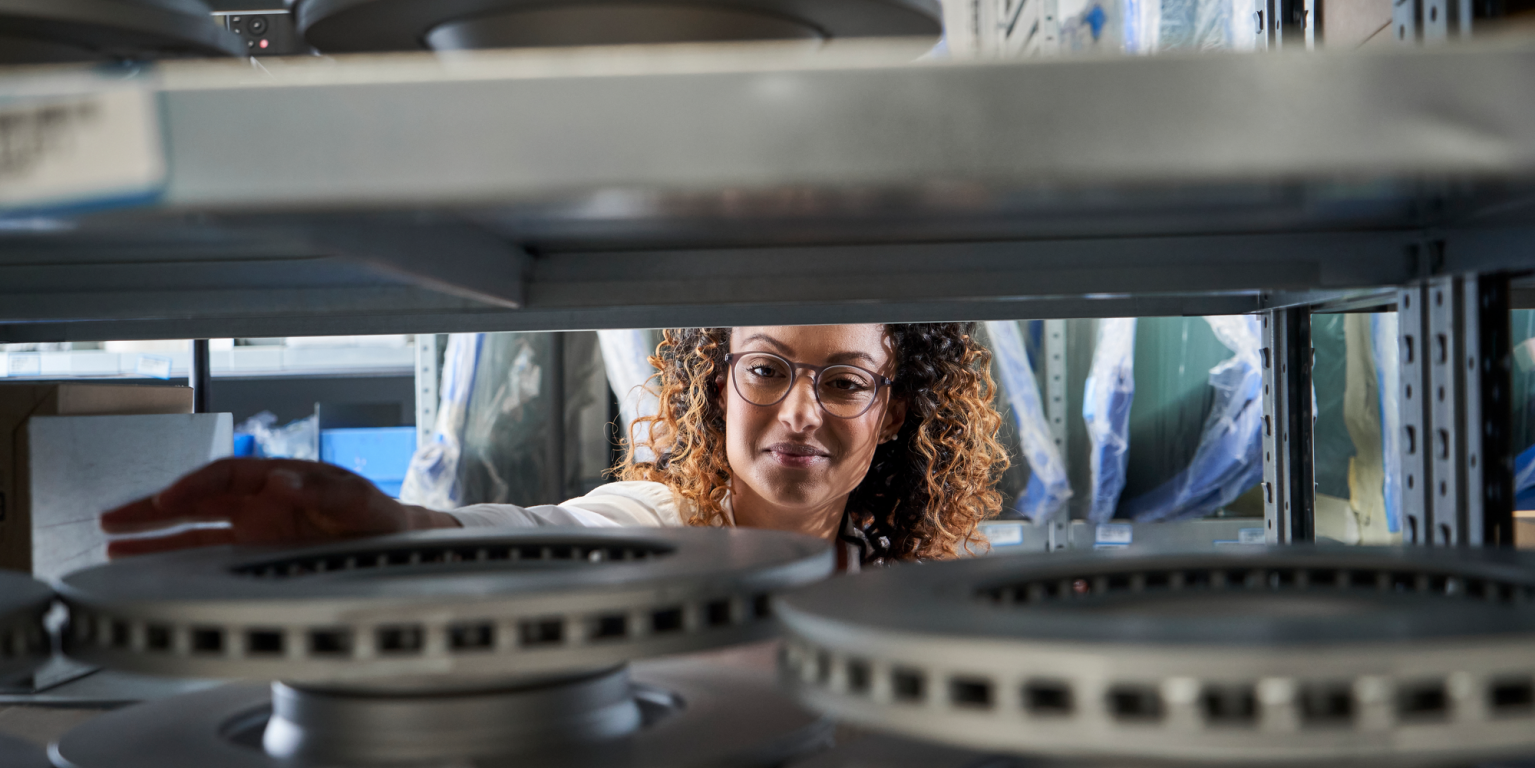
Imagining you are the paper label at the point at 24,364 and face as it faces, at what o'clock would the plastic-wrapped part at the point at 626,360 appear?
The plastic-wrapped part is roughly at 10 o'clock from the paper label.

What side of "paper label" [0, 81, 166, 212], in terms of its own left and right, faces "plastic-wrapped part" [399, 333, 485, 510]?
back

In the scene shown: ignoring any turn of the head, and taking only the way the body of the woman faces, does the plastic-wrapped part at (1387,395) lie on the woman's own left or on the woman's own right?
on the woman's own left

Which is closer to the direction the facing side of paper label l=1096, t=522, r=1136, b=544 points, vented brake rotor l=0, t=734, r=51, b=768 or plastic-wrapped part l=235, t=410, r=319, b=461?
the vented brake rotor

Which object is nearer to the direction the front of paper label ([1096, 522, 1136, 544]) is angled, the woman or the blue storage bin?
the woman

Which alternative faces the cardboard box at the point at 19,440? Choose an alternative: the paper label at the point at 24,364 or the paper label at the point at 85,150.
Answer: the paper label at the point at 24,364

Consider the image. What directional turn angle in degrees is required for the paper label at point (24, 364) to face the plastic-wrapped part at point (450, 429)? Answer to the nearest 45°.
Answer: approximately 45° to its left

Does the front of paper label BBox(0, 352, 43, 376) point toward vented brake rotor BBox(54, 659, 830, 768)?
yes

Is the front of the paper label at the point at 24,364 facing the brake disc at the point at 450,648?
yes

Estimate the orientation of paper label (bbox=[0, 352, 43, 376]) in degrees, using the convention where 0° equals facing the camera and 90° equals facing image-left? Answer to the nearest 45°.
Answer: approximately 0°

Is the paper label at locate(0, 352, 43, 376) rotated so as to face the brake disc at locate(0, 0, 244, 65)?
yes
